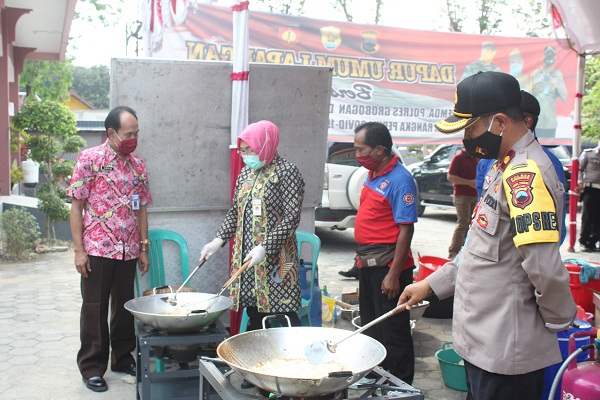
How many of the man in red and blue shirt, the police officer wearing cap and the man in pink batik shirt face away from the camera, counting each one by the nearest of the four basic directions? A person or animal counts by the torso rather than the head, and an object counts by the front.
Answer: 0

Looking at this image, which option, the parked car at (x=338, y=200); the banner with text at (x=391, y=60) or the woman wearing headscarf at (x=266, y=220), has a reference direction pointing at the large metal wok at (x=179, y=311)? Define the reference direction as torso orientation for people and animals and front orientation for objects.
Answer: the woman wearing headscarf

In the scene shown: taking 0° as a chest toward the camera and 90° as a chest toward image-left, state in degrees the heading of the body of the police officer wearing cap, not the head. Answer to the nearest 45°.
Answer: approximately 90°

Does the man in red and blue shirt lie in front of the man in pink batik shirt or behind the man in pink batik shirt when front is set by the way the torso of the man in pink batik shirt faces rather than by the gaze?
in front

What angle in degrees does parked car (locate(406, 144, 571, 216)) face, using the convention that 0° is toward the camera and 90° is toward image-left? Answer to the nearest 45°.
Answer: approximately 90°

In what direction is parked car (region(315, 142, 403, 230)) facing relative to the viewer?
away from the camera

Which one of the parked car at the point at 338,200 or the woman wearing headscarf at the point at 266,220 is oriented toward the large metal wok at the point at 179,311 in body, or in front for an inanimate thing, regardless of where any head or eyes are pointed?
the woman wearing headscarf

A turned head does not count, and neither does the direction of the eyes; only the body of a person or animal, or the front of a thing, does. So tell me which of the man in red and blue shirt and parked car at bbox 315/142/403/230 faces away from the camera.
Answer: the parked car

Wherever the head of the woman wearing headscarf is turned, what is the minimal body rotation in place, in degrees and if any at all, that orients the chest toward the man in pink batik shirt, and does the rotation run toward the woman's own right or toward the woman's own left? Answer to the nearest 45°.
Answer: approximately 90° to the woman's own right

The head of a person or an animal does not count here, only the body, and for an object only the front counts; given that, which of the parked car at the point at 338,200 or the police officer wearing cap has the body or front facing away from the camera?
the parked car

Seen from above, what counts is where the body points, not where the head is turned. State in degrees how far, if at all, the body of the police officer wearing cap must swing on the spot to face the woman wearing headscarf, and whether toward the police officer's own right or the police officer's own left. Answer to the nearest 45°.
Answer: approximately 45° to the police officer's own right

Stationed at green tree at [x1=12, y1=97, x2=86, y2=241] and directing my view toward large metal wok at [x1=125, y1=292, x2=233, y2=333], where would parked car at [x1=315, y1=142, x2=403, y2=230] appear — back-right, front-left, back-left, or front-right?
front-left
